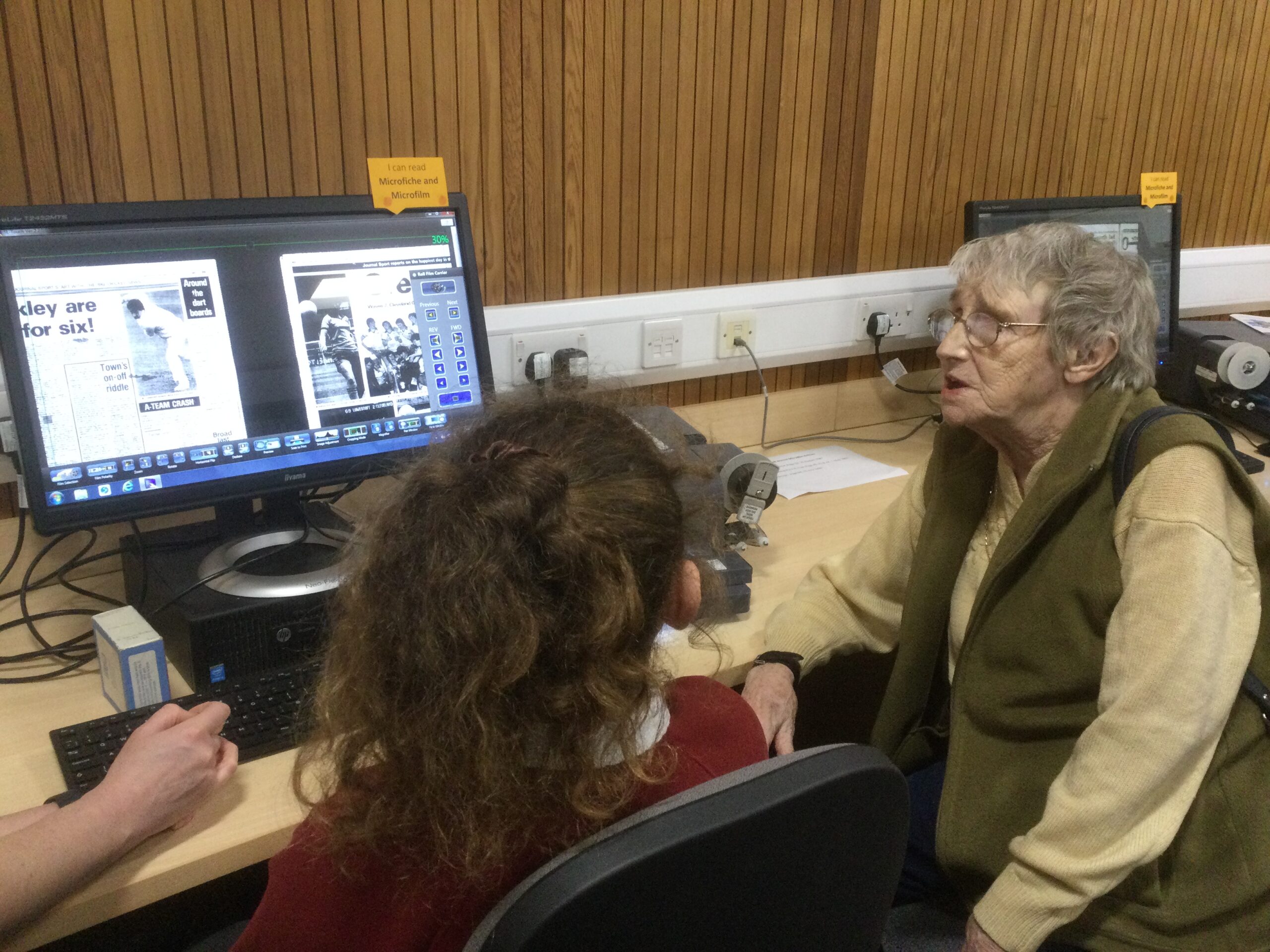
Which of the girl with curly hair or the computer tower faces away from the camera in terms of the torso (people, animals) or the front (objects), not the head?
the girl with curly hair

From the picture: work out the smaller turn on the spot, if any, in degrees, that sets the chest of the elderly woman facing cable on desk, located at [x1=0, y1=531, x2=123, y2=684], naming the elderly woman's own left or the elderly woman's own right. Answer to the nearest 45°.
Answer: approximately 45° to the elderly woman's own right

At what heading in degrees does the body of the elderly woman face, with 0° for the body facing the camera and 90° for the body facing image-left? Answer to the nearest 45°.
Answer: approximately 45°

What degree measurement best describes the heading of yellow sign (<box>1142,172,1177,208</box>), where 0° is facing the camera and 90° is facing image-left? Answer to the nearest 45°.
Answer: approximately 0°

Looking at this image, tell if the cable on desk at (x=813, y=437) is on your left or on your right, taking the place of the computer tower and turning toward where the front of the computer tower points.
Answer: on your left

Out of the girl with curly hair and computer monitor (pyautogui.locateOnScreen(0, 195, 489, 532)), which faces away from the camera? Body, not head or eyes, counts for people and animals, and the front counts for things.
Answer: the girl with curly hair

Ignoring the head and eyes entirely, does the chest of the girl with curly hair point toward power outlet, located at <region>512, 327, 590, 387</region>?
yes

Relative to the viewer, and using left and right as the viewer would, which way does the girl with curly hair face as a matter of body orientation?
facing away from the viewer
